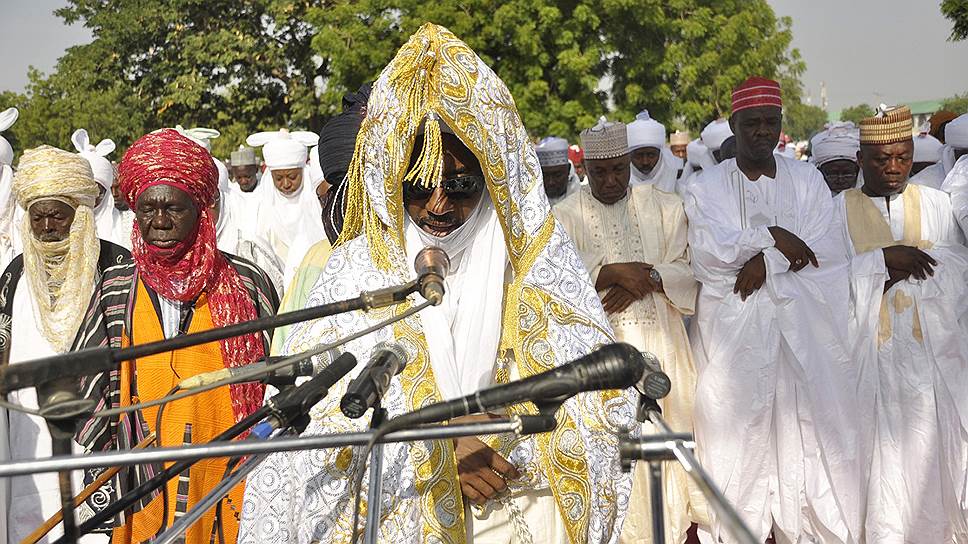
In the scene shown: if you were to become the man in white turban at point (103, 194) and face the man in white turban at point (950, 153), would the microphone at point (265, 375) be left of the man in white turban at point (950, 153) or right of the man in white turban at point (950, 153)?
right

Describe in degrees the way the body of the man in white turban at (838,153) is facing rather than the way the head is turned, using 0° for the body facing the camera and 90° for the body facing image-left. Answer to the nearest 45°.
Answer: approximately 0°

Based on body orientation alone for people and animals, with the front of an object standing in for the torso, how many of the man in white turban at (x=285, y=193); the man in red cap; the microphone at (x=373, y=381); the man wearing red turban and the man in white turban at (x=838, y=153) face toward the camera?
4

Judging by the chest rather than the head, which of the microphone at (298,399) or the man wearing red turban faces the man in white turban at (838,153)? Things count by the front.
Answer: the microphone

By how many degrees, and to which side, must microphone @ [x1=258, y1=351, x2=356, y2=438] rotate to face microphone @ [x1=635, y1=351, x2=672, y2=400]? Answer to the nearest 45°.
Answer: approximately 45° to its right

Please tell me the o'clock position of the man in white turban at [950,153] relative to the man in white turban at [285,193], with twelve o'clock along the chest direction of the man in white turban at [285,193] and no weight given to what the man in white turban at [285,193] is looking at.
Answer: the man in white turban at [950,153] is roughly at 10 o'clock from the man in white turban at [285,193].

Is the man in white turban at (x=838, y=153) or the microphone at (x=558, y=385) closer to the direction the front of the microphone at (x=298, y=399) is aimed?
the man in white turban
